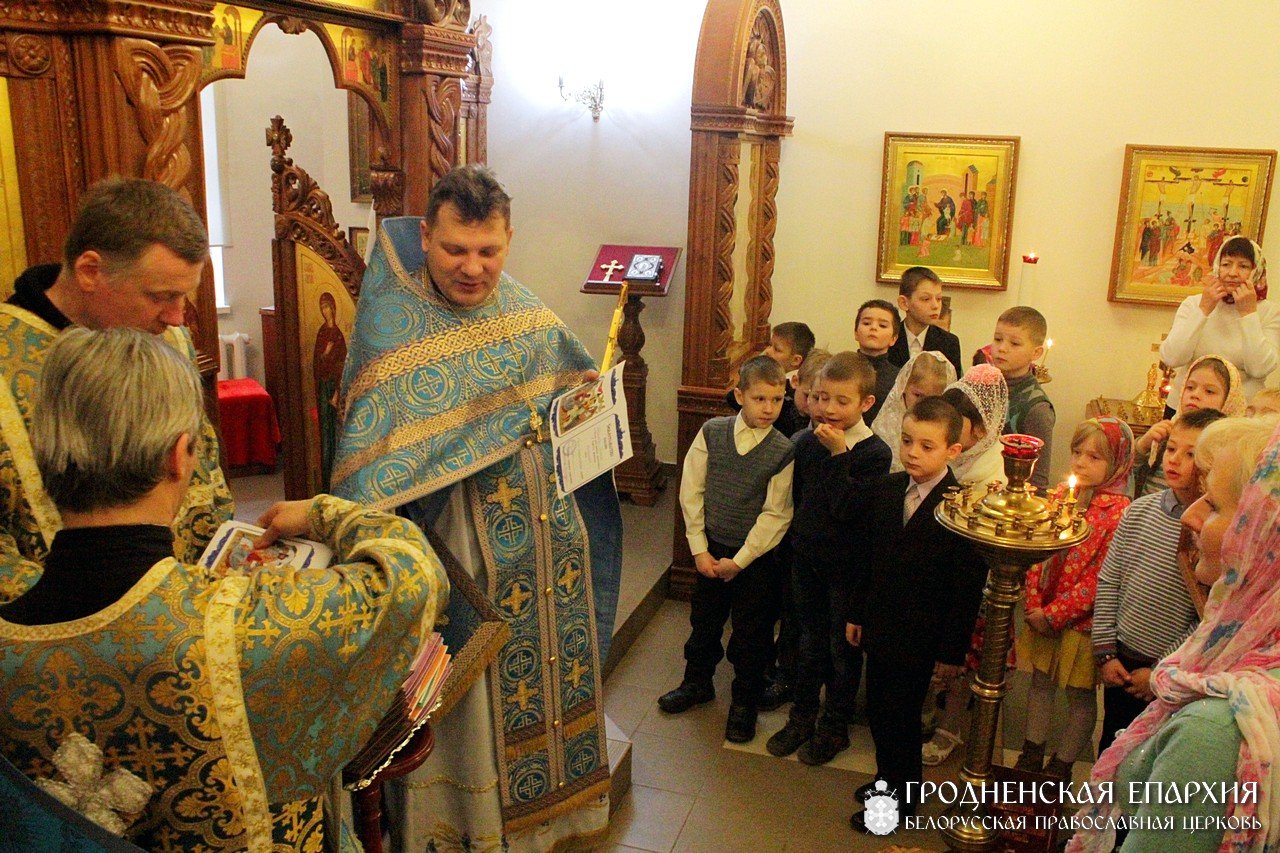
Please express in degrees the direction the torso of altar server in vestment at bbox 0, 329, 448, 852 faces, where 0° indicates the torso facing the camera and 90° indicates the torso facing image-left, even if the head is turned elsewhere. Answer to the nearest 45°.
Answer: approximately 225°

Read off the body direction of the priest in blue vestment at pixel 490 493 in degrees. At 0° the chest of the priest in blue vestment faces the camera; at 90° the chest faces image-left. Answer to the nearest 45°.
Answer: approximately 315°

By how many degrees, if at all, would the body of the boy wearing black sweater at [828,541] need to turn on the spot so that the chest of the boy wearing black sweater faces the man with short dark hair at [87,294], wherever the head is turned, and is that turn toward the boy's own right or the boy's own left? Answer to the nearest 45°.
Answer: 0° — they already face them

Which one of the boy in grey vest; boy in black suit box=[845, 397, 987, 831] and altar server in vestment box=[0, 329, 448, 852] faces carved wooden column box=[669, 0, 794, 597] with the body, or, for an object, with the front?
the altar server in vestment

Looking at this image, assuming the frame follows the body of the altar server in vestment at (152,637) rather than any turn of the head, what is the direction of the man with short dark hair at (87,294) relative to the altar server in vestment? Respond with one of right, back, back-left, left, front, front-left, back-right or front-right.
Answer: front-left

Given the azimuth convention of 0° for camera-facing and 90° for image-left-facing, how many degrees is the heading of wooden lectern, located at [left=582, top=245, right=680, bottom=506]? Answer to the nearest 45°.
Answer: approximately 0°

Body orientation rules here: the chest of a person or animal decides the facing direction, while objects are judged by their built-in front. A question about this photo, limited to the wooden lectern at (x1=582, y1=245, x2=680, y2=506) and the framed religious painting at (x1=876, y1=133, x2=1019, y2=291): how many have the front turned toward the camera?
2

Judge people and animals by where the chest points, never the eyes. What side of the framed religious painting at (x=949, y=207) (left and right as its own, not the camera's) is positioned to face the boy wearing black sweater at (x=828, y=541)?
front

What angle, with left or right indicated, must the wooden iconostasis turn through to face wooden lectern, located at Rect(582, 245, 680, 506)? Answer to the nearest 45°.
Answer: approximately 90° to its left

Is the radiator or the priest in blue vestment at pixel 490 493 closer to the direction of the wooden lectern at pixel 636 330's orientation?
the priest in blue vestment

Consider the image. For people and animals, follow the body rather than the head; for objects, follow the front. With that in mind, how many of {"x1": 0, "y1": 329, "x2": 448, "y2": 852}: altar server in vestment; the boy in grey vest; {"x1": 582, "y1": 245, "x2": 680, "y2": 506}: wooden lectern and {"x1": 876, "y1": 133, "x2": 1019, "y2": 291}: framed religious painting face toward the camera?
3

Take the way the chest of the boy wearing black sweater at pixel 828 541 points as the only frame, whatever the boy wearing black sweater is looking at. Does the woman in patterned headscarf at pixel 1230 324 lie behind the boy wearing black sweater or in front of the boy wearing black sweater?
behind

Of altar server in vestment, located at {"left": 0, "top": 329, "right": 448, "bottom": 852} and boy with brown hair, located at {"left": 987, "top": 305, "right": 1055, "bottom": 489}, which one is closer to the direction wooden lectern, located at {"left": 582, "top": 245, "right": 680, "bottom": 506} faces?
the altar server in vestment
